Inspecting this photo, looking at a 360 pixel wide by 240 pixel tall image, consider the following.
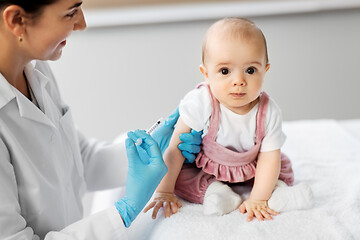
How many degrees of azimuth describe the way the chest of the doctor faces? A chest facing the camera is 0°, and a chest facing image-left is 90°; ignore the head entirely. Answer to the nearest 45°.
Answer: approximately 315°

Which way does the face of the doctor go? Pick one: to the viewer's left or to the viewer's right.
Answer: to the viewer's right

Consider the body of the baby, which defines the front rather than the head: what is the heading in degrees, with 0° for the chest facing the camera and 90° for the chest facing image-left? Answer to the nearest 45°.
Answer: approximately 0°

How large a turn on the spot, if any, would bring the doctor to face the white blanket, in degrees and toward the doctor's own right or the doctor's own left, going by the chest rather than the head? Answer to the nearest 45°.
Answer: approximately 45° to the doctor's own left
